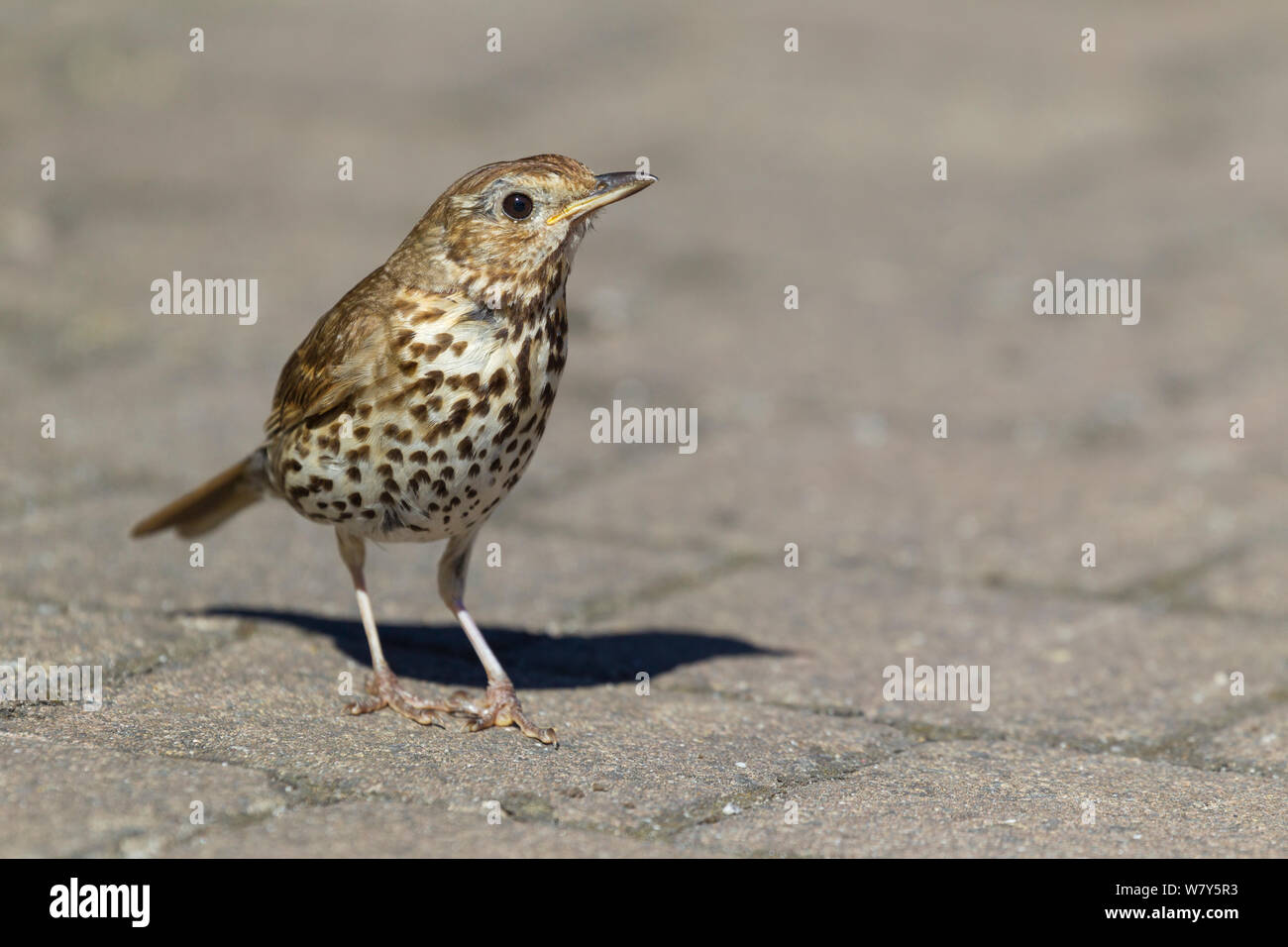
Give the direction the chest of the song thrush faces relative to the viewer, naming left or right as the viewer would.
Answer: facing the viewer and to the right of the viewer
